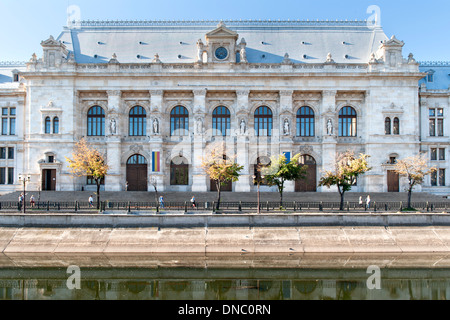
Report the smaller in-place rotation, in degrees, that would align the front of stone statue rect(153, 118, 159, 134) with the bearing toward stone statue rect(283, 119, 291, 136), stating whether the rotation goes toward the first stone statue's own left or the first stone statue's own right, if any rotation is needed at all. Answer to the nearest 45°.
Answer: approximately 90° to the first stone statue's own left

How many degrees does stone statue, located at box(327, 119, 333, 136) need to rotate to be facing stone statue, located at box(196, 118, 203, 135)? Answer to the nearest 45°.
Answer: approximately 90° to its right

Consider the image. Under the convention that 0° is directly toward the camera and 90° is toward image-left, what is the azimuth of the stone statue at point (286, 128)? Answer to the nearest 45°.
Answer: approximately 0°

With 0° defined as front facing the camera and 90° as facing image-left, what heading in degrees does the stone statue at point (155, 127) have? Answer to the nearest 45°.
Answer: approximately 0°

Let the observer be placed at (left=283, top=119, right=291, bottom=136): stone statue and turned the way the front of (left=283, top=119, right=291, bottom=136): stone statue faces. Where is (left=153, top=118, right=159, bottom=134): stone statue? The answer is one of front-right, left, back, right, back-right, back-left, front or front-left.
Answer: right

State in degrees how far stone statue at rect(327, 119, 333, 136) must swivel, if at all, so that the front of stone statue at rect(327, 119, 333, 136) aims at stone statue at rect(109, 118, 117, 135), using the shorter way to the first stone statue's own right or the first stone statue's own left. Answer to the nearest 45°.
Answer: approximately 90° to the first stone statue's own right

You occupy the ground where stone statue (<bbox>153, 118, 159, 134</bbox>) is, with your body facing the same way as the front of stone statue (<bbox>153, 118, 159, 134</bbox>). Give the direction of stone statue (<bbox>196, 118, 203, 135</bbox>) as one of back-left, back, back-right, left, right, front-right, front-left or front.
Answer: left

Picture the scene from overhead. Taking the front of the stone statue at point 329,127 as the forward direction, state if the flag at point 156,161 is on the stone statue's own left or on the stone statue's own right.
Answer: on the stone statue's own right

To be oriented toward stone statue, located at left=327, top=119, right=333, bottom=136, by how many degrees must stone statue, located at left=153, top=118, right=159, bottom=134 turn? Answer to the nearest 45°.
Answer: approximately 90° to its left
